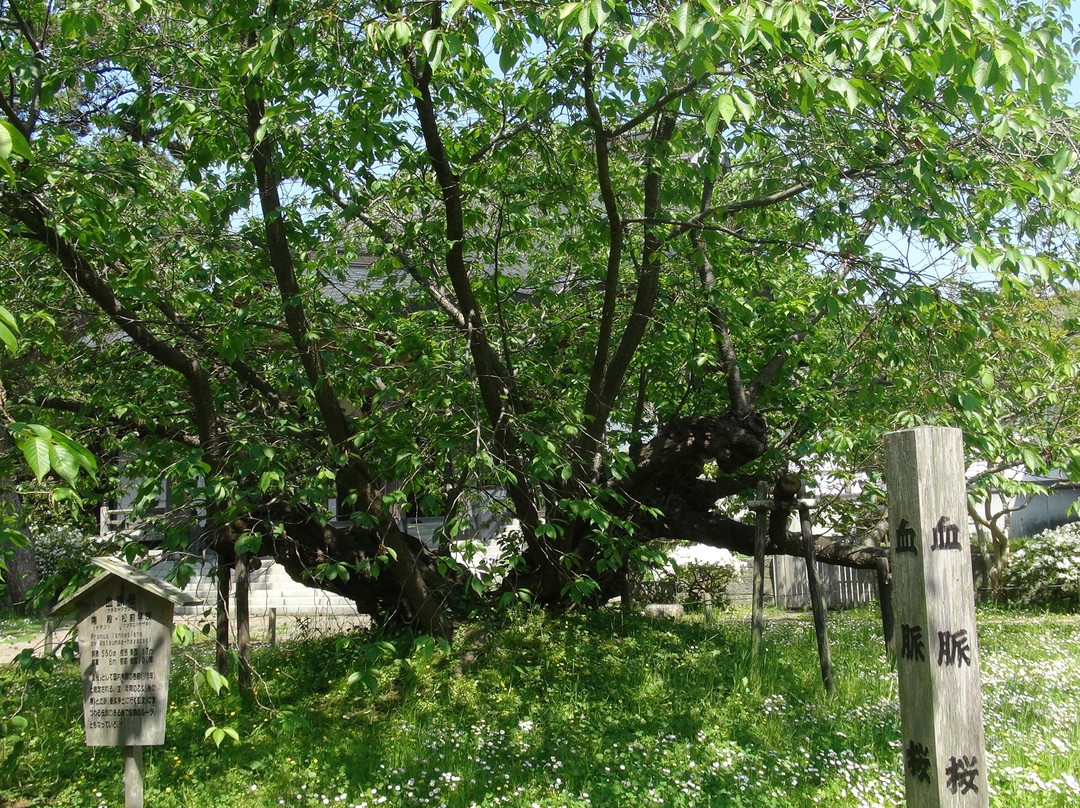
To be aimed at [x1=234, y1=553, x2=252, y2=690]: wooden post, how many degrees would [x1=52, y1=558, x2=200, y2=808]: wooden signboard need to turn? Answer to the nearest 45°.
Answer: approximately 180°

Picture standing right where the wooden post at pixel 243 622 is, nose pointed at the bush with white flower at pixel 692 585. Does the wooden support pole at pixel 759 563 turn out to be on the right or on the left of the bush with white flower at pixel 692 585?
right

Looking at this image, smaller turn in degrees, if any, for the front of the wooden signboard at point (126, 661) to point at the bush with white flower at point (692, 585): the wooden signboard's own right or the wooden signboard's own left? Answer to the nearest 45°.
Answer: approximately 135° to the wooden signboard's own left

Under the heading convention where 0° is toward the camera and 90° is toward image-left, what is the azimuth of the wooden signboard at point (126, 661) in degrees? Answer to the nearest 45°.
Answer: approximately 0°
